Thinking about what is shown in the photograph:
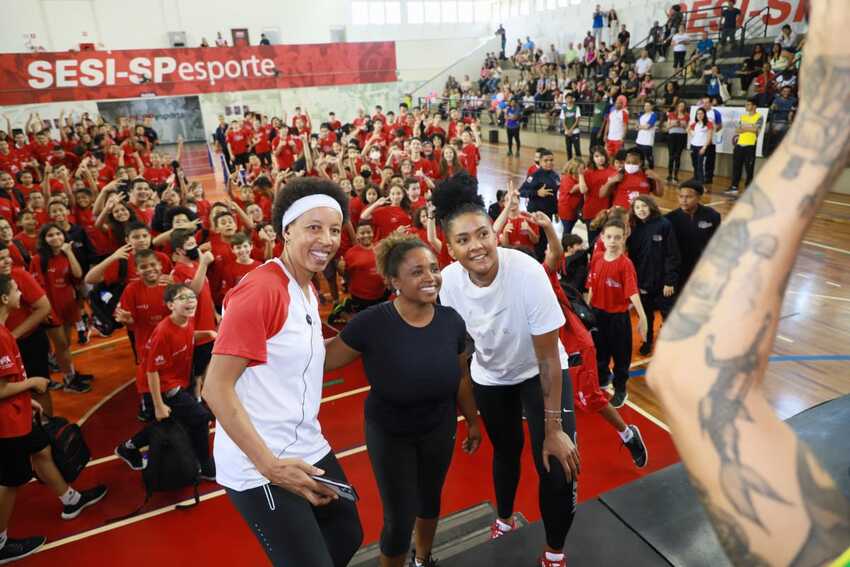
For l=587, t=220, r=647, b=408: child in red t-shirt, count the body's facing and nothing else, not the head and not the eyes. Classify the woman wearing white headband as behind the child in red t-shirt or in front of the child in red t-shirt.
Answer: in front

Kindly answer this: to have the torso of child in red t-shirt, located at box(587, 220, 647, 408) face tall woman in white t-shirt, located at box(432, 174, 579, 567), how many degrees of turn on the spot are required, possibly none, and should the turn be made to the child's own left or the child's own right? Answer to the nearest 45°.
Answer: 0° — they already face them

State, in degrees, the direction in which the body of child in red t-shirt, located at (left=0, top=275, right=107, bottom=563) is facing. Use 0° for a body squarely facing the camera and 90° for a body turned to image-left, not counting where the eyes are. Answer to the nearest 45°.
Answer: approximately 270°

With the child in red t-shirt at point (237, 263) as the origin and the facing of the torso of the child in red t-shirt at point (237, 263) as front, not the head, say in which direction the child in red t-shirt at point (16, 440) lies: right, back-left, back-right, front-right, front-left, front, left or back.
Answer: front-right

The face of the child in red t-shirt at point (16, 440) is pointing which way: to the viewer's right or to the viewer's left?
to the viewer's right

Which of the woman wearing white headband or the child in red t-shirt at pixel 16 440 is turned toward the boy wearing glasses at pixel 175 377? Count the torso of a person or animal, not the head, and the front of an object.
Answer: the child in red t-shirt

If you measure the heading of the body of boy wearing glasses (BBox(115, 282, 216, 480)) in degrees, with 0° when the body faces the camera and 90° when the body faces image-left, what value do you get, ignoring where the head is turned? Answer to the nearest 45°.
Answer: approximately 315°

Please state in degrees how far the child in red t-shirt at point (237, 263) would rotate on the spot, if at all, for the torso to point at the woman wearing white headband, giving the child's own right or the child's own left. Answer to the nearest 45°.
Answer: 0° — they already face them

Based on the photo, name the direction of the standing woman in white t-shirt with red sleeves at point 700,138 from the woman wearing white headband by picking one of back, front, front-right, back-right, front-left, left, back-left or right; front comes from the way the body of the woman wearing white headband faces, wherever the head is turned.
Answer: left

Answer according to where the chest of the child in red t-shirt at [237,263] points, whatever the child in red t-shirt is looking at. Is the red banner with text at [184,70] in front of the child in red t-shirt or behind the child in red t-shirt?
behind

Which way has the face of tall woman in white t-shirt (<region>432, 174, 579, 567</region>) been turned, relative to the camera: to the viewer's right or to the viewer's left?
to the viewer's left

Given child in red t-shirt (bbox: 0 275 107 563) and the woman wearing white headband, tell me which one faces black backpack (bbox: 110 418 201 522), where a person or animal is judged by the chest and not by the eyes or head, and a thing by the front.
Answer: the child in red t-shirt

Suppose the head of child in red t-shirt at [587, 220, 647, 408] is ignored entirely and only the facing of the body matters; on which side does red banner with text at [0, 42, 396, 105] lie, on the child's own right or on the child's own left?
on the child's own right
